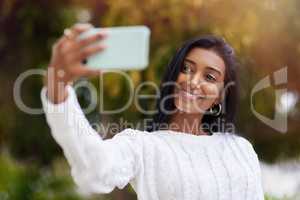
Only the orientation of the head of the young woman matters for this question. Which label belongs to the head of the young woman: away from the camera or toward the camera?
toward the camera

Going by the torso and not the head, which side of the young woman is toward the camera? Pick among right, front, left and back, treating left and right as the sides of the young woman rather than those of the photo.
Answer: front
